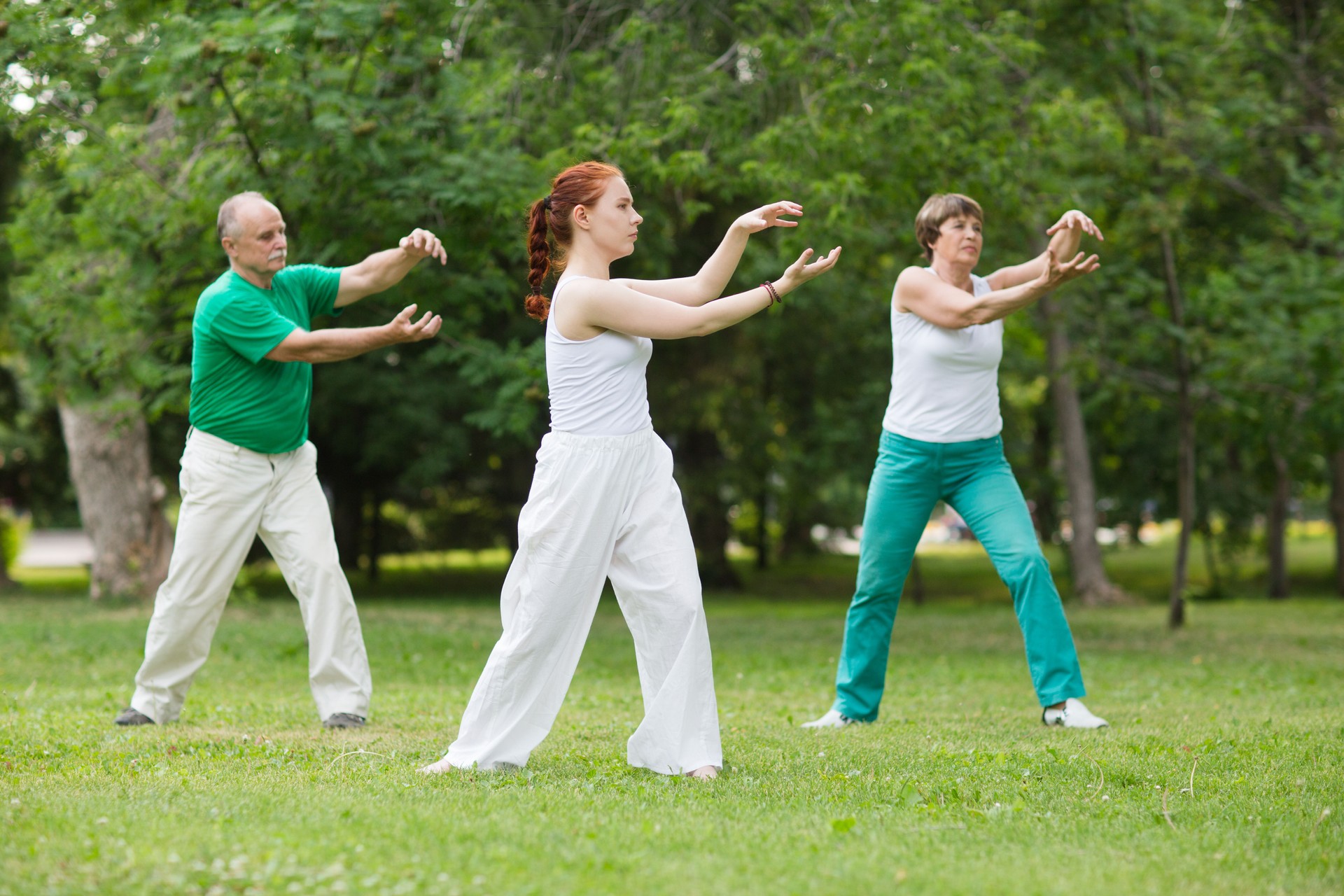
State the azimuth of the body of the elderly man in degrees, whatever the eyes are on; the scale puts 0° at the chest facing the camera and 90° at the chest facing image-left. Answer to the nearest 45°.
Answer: approximately 315°

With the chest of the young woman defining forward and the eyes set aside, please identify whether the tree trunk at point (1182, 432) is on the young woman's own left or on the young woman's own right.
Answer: on the young woman's own left

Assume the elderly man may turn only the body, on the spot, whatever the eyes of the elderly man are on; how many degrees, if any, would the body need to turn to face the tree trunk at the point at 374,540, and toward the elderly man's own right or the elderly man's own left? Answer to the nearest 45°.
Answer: approximately 135° to the elderly man's own left

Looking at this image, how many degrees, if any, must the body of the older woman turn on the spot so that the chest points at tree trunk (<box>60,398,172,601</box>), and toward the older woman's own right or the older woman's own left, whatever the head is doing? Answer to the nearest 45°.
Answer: approximately 180°

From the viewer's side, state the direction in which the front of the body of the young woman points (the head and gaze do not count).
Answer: to the viewer's right

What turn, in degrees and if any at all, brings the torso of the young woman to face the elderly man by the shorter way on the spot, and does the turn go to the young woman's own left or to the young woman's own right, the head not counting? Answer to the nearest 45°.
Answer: approximately 135° to the young woman's own left

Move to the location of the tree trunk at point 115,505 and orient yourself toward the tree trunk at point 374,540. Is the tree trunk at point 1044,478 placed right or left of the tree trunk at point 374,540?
right

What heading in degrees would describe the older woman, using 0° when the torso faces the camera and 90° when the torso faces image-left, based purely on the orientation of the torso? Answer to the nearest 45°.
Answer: approximately 315°

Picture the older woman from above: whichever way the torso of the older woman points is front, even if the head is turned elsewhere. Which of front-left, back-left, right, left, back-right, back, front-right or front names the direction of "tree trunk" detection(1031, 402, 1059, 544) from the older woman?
back-left

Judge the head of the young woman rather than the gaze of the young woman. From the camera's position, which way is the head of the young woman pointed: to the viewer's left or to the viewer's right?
to the viewer's right
